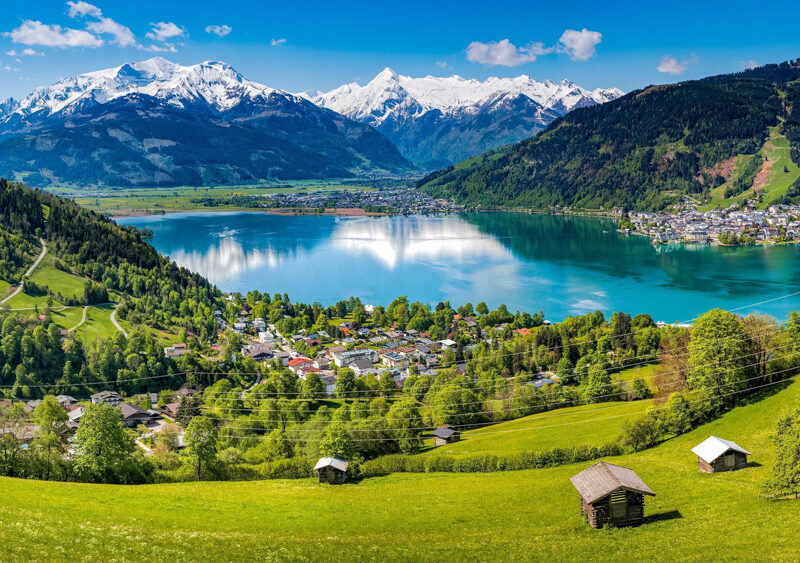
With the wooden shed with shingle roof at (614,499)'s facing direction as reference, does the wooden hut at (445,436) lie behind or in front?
behind

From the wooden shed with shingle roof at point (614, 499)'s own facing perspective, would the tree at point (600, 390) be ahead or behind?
behind

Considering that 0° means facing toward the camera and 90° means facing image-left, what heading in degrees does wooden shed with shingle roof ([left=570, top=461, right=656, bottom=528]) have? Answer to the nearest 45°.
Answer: approximately 0°

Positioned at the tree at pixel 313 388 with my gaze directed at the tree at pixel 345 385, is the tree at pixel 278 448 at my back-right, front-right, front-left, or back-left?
back-right

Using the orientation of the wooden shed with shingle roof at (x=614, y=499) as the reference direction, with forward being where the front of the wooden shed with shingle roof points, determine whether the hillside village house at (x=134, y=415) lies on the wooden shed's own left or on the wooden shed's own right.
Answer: on the wooden shed's own right

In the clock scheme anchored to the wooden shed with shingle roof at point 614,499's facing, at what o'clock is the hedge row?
The hedge row is roughly at 5 o'clock from the wooden shed with shingle roof.

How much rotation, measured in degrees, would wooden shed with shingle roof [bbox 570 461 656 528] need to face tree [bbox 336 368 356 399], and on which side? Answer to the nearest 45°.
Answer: approximately 135° to its right

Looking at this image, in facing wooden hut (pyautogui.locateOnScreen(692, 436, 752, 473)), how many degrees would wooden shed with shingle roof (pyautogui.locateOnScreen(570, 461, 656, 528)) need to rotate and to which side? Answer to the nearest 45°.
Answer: approximately 135° to its left

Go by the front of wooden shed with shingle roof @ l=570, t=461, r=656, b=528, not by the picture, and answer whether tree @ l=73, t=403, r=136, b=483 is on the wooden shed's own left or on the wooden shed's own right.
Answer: on the wooden shed's own right
